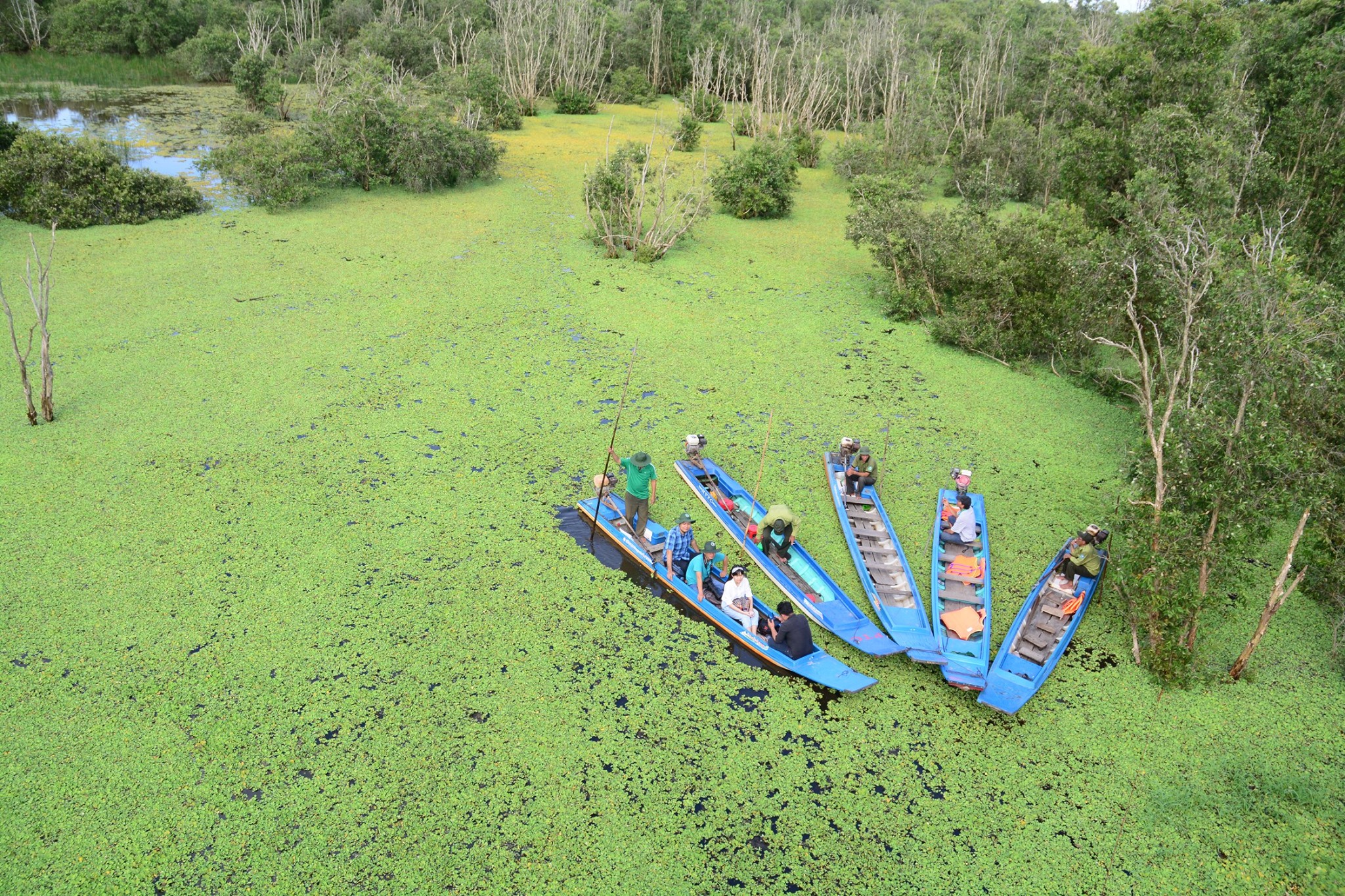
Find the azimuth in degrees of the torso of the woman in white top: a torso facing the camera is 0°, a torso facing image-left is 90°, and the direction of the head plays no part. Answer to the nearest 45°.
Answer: approximately 315°

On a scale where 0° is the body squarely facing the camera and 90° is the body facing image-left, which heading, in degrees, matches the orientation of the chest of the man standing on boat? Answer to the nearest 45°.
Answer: approximately 0°

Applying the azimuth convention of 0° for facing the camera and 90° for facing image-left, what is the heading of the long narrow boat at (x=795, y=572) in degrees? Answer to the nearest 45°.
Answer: approximately 315°

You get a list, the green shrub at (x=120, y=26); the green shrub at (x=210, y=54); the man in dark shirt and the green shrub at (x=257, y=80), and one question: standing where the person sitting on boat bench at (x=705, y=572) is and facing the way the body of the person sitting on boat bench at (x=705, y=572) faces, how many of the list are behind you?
3

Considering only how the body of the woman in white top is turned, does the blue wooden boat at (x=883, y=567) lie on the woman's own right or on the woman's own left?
on the woman's own left

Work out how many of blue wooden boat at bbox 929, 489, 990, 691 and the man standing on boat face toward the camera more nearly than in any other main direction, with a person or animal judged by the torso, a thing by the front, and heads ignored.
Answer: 2

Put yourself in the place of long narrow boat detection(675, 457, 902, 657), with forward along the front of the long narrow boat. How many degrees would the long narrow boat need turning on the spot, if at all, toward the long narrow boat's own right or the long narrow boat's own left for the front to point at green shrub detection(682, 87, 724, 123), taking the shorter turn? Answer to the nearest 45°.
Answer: approximately 135° to the long narrow boat's own left

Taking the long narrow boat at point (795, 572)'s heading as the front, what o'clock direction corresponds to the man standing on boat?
The man standing on boat is roughly at 5 o'clock from the long narrow boat.
